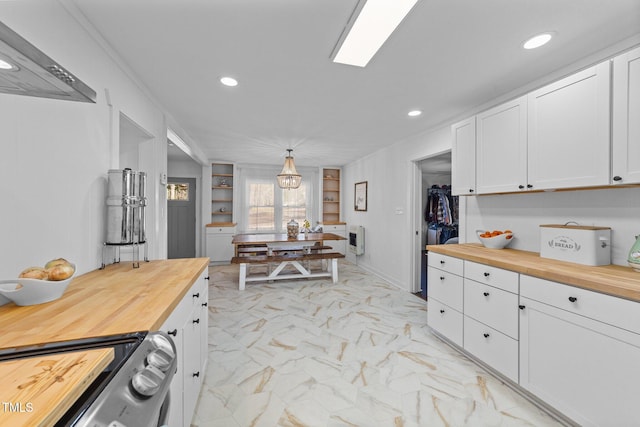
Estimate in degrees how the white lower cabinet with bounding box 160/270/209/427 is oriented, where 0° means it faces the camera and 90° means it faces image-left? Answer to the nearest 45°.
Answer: approximately 270°

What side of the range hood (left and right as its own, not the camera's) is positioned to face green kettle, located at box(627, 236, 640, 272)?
front

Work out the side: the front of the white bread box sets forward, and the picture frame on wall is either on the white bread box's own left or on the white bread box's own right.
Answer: on the white bread box's own right

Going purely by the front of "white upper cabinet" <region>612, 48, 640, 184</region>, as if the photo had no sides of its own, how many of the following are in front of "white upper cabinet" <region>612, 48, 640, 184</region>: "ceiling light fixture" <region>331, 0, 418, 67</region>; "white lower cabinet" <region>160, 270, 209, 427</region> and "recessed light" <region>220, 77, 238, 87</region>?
3

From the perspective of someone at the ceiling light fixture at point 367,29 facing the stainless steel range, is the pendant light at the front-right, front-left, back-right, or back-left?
back-right

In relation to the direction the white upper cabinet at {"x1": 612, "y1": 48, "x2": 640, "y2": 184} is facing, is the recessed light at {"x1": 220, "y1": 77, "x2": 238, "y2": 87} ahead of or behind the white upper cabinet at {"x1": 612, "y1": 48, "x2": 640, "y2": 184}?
ahead

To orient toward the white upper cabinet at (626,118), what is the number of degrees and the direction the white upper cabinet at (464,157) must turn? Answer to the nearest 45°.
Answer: approximately 90° to its left

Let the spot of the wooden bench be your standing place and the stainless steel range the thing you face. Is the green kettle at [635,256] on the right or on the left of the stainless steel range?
left
